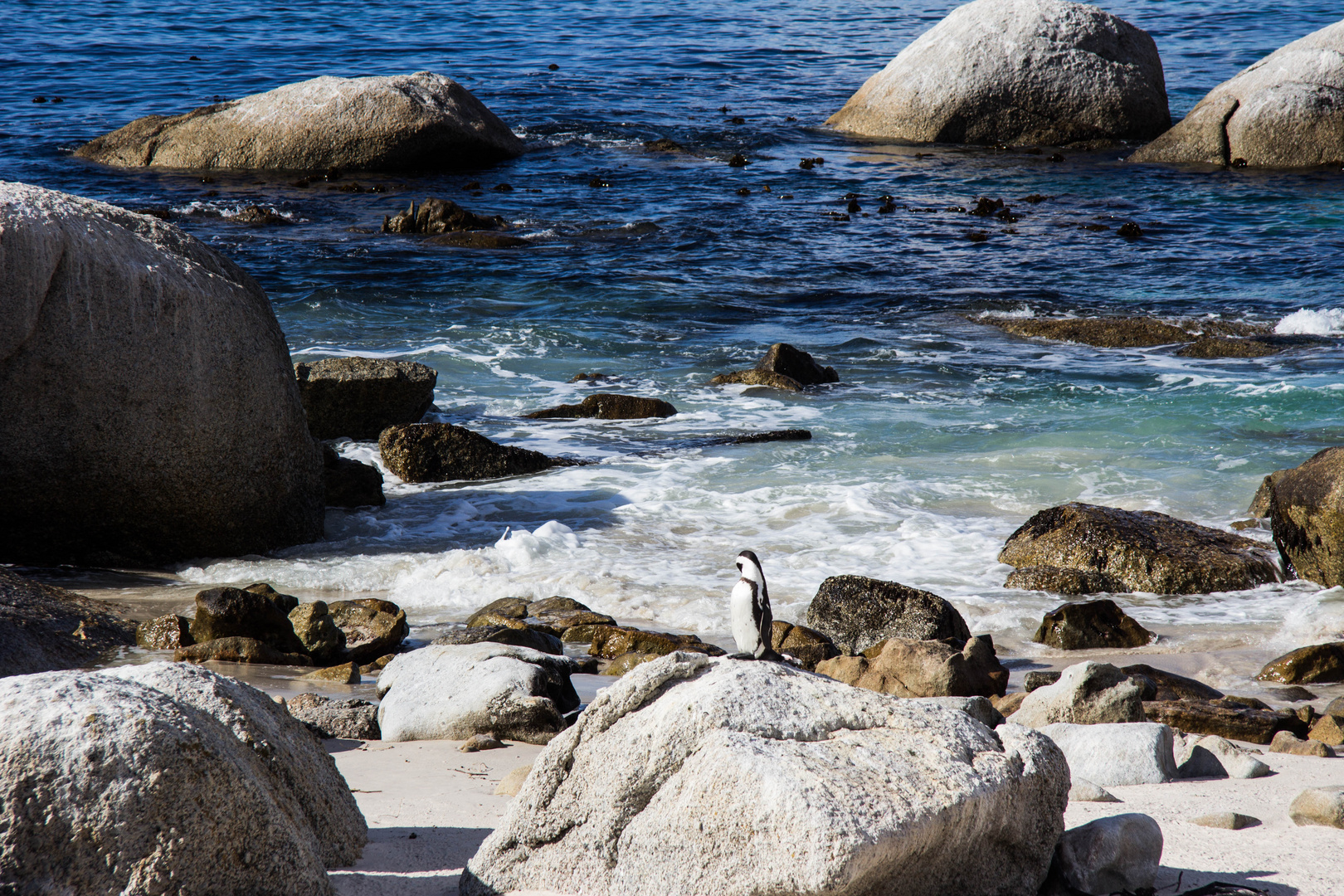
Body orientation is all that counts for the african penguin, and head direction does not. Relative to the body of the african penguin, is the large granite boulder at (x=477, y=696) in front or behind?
in front

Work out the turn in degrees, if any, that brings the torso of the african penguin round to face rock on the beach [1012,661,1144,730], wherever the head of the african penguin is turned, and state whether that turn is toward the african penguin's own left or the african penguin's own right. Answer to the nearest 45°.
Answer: approximately 90° to the african penguin's own left

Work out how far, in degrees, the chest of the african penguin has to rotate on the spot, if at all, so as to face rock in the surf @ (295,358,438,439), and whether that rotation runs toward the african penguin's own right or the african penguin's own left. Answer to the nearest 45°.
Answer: approximately 90° to the african penguin's own right

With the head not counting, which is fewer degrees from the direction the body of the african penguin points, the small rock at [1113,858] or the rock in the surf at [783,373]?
the small rock

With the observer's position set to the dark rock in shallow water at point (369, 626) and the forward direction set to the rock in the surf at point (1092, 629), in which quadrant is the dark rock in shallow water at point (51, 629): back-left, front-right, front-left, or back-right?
back-right

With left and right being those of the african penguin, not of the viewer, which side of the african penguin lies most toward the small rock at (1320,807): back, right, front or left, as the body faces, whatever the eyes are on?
left

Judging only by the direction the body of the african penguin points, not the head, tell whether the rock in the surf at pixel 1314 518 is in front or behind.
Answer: behind

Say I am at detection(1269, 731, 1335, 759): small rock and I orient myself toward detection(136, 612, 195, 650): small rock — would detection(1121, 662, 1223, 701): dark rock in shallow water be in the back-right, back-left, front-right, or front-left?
front-right

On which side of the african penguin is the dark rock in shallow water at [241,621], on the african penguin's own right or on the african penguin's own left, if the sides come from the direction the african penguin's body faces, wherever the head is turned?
on the african penguin's own right

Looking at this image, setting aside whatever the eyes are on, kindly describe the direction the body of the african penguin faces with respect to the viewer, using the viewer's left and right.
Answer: facing the viewer and to the left of the viewer

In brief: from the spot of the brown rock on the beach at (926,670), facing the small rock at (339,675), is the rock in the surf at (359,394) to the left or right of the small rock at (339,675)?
right
